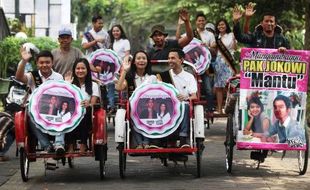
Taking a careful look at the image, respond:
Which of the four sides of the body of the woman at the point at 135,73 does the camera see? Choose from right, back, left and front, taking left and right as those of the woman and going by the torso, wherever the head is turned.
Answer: front

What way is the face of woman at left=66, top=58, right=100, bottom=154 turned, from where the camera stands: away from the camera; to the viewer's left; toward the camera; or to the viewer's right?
toward the camera

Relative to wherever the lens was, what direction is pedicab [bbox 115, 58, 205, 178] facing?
facing the viewer

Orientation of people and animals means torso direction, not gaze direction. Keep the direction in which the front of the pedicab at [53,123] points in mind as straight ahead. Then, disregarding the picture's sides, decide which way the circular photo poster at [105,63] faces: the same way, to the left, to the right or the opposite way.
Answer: the same way

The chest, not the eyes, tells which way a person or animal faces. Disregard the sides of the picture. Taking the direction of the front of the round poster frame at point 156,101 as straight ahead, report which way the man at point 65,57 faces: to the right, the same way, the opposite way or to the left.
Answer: the same way

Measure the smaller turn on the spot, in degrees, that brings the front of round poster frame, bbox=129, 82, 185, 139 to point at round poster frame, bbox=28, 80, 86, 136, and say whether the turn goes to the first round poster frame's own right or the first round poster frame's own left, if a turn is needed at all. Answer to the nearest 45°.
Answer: approximately 90° to the first round poster frame's own right

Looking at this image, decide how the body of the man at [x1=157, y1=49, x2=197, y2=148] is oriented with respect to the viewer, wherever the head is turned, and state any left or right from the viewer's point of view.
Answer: facing the viewer and to the left of the viewer

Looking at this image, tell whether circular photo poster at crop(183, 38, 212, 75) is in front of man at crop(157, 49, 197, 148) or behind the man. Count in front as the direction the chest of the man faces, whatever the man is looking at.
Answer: behind

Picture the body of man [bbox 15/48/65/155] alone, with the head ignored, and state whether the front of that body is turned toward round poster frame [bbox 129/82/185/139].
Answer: no

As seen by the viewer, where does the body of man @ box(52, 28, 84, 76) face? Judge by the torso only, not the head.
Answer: toward the camera

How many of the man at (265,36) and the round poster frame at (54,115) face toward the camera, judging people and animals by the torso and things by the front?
2

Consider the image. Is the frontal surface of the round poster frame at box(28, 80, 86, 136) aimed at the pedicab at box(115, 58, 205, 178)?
no

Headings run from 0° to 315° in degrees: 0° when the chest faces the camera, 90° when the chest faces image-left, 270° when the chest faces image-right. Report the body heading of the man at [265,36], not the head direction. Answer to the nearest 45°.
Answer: approximately 0°

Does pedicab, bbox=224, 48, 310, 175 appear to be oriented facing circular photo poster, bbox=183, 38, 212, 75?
no

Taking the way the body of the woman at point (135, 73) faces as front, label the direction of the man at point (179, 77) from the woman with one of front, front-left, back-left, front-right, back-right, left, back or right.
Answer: left
